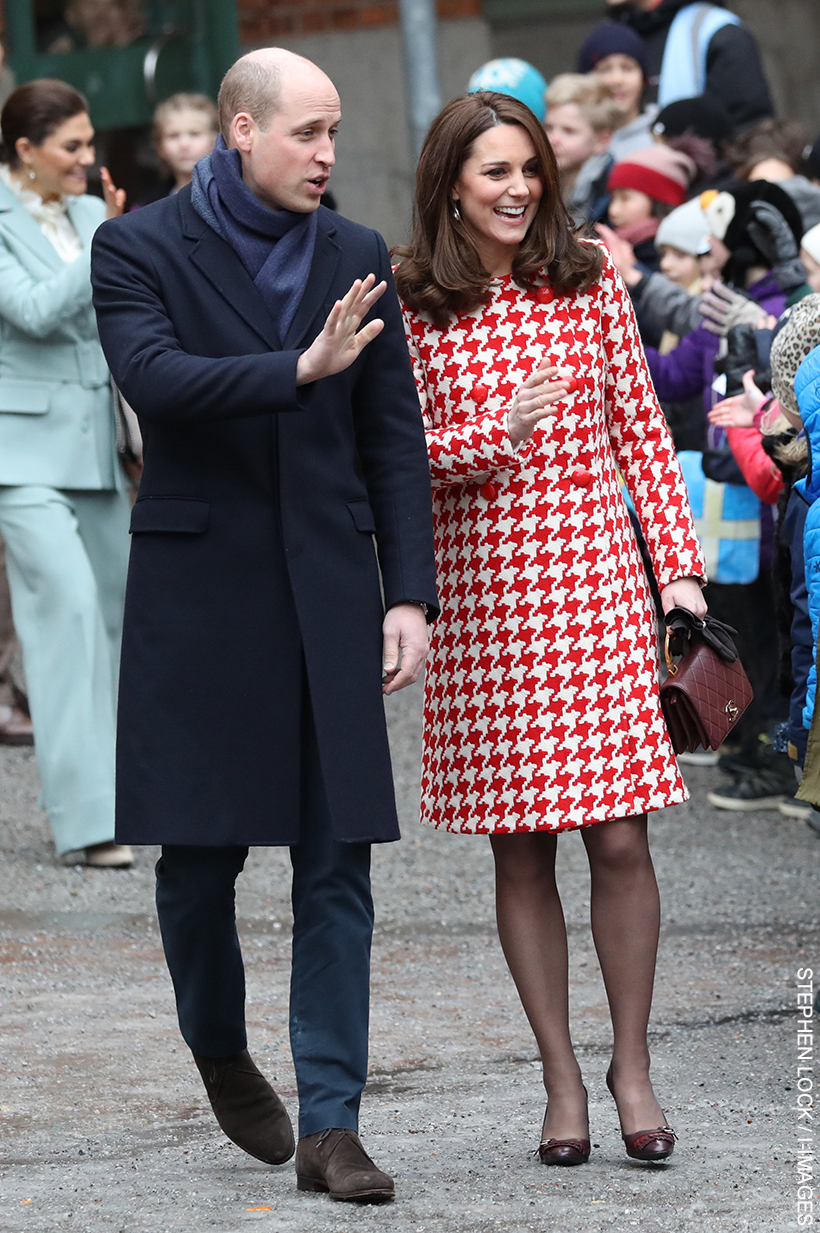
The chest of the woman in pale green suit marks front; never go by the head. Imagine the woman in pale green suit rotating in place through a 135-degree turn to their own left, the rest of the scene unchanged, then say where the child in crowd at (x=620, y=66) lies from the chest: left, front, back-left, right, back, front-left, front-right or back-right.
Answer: front-right

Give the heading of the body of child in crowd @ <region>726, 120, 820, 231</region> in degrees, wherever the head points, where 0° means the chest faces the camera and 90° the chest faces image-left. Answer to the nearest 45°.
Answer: approximately 45°

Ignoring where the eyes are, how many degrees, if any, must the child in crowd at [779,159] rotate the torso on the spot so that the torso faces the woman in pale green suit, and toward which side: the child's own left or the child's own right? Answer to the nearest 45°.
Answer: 0° — they already face them

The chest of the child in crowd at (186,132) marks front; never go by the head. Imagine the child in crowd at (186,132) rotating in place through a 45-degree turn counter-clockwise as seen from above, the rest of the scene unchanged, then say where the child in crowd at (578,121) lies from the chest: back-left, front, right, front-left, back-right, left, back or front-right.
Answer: front-left

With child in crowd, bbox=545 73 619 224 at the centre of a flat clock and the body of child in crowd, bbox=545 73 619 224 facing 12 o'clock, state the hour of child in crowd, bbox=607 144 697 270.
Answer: child in crowd, bbox=607 144 697 270 is roughly at 10 o'clock from child in crowd, bbox=545 73 619 224.

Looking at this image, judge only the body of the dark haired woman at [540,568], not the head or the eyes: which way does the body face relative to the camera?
toward the camera

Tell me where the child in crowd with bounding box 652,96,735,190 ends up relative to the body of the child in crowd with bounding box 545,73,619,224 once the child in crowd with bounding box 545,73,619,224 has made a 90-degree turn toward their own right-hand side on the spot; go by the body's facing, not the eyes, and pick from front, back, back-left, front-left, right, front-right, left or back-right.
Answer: back

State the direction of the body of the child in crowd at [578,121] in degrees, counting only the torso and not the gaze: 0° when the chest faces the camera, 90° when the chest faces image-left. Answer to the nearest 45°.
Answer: approximately 45°

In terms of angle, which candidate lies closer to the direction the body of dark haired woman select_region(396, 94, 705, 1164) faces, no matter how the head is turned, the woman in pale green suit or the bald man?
the bald man

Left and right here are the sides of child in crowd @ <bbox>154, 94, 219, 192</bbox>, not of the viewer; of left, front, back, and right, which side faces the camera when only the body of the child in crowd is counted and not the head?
front

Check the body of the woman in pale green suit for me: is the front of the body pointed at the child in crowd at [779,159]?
no

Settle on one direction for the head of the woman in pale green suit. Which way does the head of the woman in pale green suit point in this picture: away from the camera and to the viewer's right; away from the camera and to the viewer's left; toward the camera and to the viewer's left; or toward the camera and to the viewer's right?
toward the camera and to the viewer's right

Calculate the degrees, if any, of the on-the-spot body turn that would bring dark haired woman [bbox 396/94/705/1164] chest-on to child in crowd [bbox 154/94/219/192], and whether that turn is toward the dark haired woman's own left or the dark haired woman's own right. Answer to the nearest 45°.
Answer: approximately 180°

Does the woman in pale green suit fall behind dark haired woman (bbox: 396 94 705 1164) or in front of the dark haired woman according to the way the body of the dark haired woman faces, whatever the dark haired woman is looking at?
behind

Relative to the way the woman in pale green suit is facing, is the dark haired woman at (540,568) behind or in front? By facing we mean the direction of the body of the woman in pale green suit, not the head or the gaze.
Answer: in front

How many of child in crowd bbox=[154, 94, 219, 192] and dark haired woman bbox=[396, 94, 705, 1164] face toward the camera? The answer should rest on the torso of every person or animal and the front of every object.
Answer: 2

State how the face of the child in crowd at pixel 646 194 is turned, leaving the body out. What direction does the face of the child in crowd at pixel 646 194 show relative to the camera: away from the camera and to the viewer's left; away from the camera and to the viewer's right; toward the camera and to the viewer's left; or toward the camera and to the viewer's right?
toward the camera and to the viewer's left

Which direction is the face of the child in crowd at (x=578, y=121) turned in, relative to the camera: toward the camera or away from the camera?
toward the camera

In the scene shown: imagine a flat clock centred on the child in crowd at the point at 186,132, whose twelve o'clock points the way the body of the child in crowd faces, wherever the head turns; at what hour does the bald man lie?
The bald man is roughly at 12 o'clock from the child in crowd.

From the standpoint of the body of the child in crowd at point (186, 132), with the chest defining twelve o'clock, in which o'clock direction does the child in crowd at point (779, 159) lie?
the child in crowd at point (779, 159) is roughly at 10 o'clock from the child in crowd at point (186, 132).

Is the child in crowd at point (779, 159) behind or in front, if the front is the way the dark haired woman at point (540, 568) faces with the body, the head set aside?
behind
